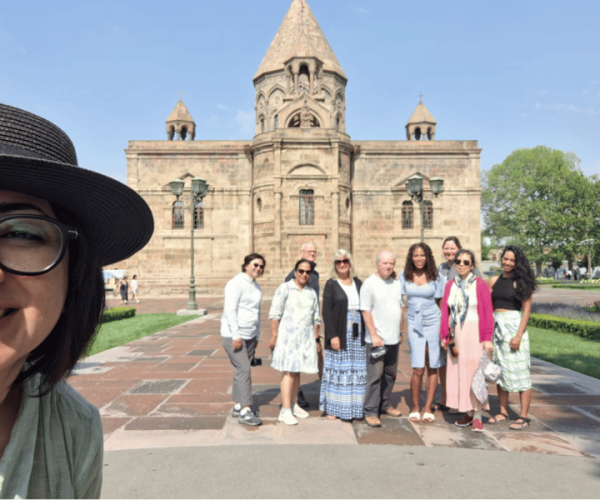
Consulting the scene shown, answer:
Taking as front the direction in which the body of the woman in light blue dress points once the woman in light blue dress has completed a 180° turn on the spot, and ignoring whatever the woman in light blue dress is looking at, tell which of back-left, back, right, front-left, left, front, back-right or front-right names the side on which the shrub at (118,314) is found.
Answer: front-left

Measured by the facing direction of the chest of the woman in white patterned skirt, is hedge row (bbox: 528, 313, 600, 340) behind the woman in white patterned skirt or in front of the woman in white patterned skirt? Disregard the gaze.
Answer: behind

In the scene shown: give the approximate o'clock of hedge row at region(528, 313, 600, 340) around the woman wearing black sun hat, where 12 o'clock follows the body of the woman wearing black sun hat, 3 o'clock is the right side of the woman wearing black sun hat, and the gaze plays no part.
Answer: The hedge row is roughly at 8 o'clock from the woman wearing black sun hat.

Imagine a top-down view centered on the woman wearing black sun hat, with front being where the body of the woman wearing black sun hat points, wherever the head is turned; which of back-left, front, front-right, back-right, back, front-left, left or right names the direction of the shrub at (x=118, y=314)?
back

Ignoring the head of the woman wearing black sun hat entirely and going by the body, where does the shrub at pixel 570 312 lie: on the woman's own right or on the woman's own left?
on the woman's own left

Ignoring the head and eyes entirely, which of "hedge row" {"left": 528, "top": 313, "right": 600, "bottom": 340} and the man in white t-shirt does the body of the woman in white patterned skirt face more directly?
the man in white t-shirt

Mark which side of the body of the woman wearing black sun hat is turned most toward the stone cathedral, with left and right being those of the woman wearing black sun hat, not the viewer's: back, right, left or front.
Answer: back

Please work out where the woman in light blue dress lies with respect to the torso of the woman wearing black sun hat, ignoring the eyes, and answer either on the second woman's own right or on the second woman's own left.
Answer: on the second woman's own left

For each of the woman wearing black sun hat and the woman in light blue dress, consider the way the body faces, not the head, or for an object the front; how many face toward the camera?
2

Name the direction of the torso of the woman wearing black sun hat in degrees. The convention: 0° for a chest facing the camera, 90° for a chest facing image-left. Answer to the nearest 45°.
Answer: approximately 0°

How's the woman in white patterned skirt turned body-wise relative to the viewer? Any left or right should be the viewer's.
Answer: facing the viewer and to the left of the viewer

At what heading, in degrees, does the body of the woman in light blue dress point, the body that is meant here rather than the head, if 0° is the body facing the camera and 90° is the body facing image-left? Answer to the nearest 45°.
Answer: approximately 0°
